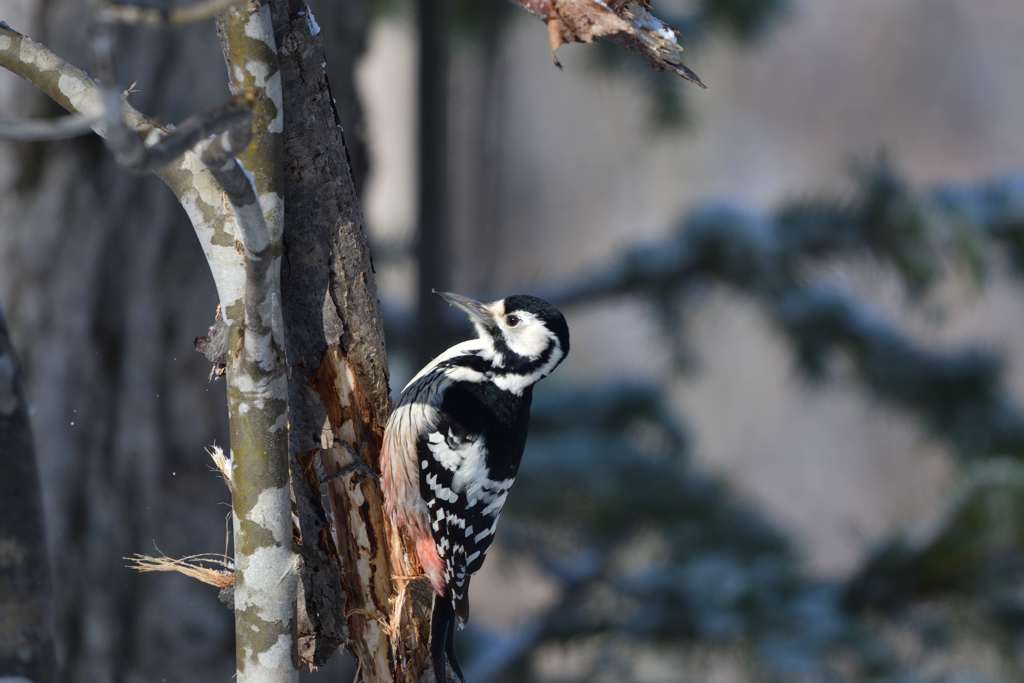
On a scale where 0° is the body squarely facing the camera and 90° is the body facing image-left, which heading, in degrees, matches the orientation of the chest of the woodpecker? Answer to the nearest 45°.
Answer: approximately 90°
